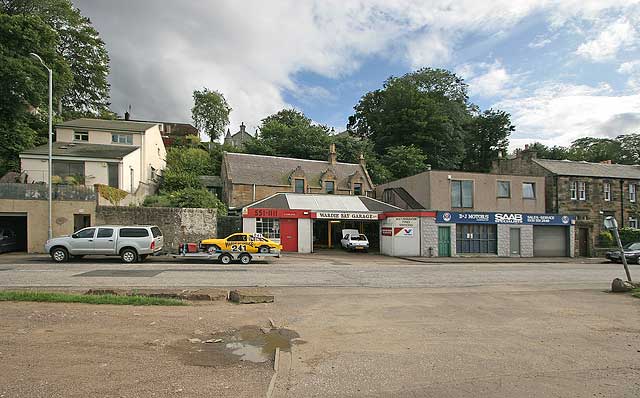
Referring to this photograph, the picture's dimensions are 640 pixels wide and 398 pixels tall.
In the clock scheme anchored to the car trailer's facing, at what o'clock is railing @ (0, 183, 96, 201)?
The railing is roughly at 1 o'clock from the car trailer.

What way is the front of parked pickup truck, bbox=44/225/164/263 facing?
to the viewer's left

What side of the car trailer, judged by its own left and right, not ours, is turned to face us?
left

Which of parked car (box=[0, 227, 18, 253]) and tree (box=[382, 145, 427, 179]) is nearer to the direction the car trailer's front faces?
the parked car

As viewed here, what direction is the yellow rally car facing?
to the viewer's left

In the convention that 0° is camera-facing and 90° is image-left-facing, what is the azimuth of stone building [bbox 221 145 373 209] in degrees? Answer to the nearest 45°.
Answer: approximately 0°

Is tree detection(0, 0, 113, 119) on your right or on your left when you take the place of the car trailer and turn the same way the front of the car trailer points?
on your right

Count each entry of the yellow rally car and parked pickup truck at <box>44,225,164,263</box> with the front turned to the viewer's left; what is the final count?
2

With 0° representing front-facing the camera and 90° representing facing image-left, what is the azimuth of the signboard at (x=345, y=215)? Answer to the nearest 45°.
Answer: approximately 0°

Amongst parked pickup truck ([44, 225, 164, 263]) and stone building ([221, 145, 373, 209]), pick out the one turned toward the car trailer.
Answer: the stone building
